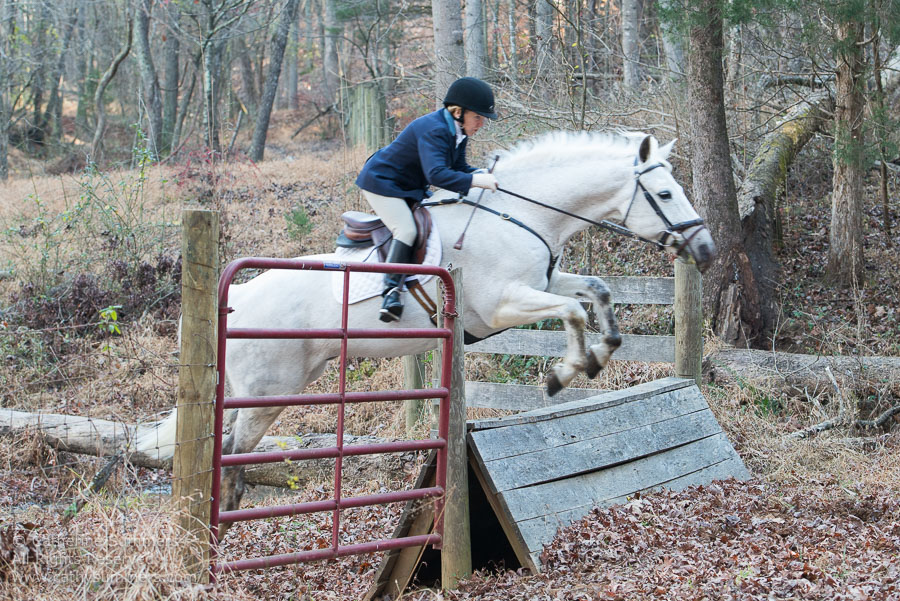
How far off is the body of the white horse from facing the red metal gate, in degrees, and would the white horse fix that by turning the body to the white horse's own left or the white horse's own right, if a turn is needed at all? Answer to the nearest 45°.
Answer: approximately 135° to the white horse's own right

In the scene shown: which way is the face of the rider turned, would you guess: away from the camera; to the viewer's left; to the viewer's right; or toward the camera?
to the viewer's right

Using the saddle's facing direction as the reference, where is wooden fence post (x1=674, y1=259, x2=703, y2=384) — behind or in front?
in front

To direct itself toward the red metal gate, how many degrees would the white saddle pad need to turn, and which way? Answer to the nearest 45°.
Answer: approximately 90° to its right

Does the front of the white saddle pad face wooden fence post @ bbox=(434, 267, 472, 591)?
no

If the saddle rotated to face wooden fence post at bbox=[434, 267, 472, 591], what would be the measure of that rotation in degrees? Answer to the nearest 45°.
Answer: approximately 90° to its right

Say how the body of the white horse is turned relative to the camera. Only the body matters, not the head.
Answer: to the viewer's right

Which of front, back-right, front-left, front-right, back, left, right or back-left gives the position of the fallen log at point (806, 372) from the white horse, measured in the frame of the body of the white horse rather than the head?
front-left

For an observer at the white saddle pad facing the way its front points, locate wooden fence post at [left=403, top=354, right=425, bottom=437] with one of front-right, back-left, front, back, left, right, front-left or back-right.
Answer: left

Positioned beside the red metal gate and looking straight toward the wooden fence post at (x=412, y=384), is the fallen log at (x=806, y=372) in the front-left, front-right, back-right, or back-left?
front-right

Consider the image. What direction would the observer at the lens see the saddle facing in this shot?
facing to the right of the viewer

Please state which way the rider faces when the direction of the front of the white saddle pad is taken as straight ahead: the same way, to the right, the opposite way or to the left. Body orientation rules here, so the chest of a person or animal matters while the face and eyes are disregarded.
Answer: the same way

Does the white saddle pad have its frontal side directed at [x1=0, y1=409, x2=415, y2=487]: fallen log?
no

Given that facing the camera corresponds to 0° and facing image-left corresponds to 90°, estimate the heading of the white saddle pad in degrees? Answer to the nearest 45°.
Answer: approximately 270°

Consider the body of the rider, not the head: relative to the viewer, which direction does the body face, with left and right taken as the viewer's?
facing to the right of the viewer
